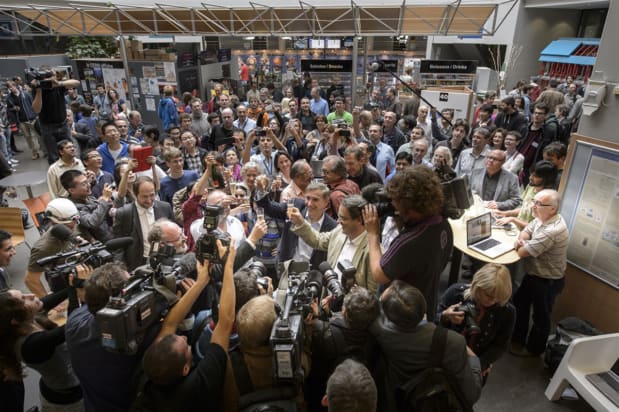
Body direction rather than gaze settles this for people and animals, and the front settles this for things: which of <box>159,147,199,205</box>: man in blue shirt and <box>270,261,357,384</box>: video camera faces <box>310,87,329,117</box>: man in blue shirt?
the video camera

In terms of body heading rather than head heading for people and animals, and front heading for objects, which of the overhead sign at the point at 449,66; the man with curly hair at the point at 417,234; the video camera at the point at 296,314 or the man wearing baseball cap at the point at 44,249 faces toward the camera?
the overhead sign

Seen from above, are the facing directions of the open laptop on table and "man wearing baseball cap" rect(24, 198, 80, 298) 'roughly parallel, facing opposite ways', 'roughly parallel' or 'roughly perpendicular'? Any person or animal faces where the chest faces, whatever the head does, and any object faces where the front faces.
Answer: roughly perpendicular

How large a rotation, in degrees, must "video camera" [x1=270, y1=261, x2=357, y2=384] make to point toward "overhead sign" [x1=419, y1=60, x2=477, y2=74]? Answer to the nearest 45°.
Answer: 0° — it already faces it

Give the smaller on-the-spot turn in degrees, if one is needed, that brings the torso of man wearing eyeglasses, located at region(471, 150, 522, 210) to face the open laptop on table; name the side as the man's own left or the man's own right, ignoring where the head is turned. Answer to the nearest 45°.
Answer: approximately 45° to the man's own left

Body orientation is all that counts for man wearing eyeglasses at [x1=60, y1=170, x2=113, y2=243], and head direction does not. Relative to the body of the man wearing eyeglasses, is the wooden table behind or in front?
in front

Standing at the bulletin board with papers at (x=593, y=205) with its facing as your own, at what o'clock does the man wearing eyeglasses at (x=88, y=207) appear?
The man wearing eyeglasses is roughly at 12 o'clock from the bulletin board with papers.

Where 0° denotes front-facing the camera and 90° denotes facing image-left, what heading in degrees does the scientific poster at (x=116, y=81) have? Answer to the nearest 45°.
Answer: approximately 0°

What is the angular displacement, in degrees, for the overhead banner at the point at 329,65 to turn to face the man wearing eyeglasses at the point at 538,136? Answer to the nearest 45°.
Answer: approximately 45° to its left

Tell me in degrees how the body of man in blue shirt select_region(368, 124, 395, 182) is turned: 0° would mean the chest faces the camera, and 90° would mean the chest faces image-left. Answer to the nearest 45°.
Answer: approximately 45°

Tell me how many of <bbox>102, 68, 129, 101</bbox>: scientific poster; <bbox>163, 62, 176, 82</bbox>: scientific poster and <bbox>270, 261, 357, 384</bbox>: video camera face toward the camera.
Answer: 2

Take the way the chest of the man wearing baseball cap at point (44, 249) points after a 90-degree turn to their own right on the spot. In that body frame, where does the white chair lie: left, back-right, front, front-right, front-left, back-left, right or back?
front-left

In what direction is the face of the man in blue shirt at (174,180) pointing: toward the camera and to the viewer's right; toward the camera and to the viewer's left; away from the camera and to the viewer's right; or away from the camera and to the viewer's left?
toward the camera and to the viewer's right

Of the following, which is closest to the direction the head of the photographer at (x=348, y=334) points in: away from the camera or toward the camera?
away from the camera

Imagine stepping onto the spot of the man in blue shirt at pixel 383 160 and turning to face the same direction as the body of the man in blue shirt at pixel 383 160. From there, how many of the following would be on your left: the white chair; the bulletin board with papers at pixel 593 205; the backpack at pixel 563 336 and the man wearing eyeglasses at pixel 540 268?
4

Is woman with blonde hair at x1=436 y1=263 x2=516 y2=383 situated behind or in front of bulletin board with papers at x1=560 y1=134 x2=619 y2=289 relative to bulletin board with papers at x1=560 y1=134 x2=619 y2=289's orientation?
in front

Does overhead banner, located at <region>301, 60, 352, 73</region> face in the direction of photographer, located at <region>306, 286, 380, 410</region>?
yes
